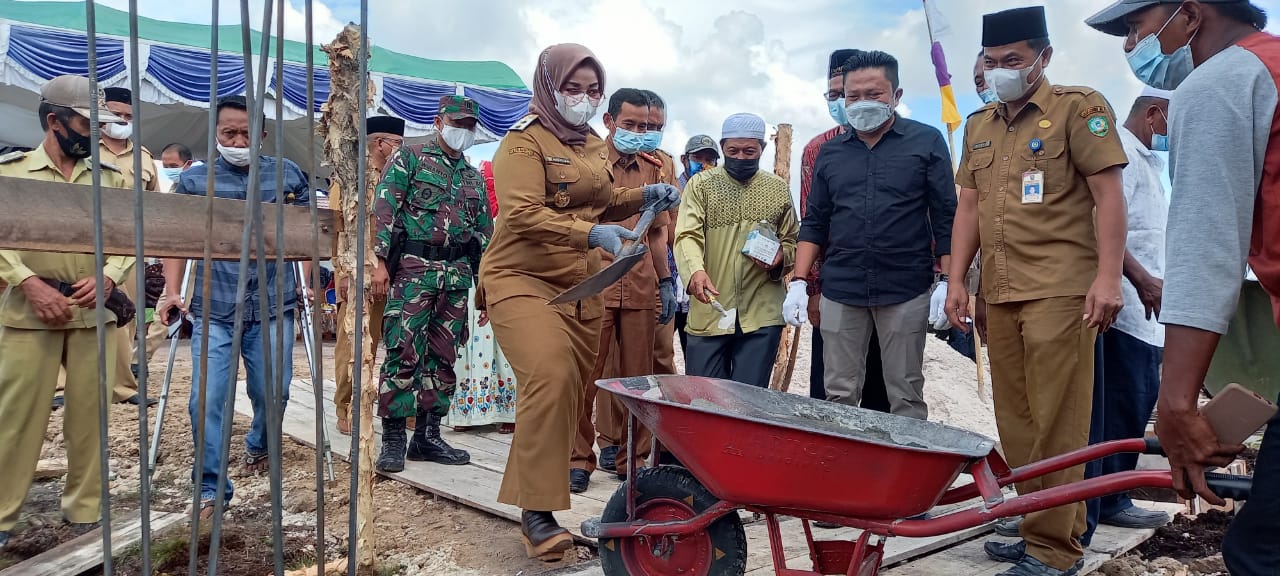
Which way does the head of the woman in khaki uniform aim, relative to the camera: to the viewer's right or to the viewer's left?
to the viewer's right

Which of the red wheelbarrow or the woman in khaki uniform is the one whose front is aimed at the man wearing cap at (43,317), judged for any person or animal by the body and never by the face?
the red wheelbarrow

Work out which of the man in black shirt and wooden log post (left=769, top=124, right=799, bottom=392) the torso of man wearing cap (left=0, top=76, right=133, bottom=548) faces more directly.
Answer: the man in black shirt

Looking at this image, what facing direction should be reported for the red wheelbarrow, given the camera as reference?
facing to the left of the viewer

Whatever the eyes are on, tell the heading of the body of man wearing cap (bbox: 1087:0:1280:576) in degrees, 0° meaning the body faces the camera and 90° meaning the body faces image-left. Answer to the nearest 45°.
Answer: approximately 90°

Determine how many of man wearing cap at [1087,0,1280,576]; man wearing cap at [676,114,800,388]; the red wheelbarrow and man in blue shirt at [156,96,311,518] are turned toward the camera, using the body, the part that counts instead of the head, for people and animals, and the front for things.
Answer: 2

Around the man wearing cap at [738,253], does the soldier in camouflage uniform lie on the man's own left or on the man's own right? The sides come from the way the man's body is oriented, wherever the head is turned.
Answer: on the man's own right

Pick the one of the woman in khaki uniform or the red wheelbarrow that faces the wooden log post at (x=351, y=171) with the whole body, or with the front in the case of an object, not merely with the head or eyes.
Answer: the red wheelbarrow

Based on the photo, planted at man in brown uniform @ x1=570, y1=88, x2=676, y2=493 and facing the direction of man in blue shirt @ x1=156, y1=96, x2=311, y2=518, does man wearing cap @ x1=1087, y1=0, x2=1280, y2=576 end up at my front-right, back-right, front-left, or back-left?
back-left
